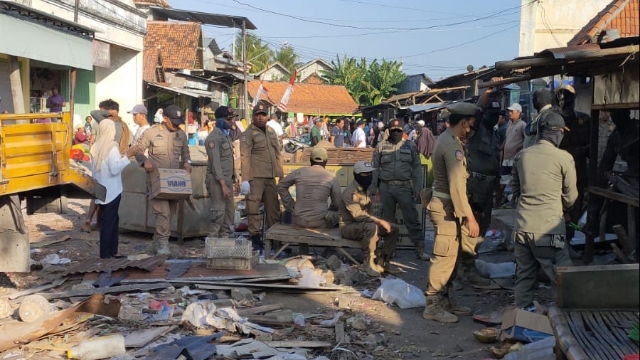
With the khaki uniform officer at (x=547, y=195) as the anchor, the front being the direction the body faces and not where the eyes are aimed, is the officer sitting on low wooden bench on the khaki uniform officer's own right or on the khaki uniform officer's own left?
on the khaki uniform officer's own left

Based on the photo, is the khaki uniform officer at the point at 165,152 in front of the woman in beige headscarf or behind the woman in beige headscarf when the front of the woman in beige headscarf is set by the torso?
in front

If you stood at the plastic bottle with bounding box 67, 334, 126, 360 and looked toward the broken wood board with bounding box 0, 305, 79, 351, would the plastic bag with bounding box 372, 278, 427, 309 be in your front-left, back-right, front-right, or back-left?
back-right

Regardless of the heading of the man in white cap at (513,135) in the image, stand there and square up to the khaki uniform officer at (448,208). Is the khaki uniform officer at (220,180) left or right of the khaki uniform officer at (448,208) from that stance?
right

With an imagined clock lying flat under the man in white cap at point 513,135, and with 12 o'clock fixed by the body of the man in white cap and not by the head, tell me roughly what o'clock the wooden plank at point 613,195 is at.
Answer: The wooden plank is roughly at 10 o'clock from the man in white cap.

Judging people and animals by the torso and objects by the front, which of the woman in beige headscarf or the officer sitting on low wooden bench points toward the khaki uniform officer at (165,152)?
the woman in beige headscarf

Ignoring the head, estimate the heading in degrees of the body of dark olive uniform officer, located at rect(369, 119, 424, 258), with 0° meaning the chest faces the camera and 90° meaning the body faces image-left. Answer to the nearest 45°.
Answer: approximately 0°

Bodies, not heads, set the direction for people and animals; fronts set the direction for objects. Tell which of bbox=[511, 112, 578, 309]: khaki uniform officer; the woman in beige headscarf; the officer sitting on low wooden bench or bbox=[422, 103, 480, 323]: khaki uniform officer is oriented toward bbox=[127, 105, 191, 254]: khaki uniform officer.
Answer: the woman in beige headscarf
